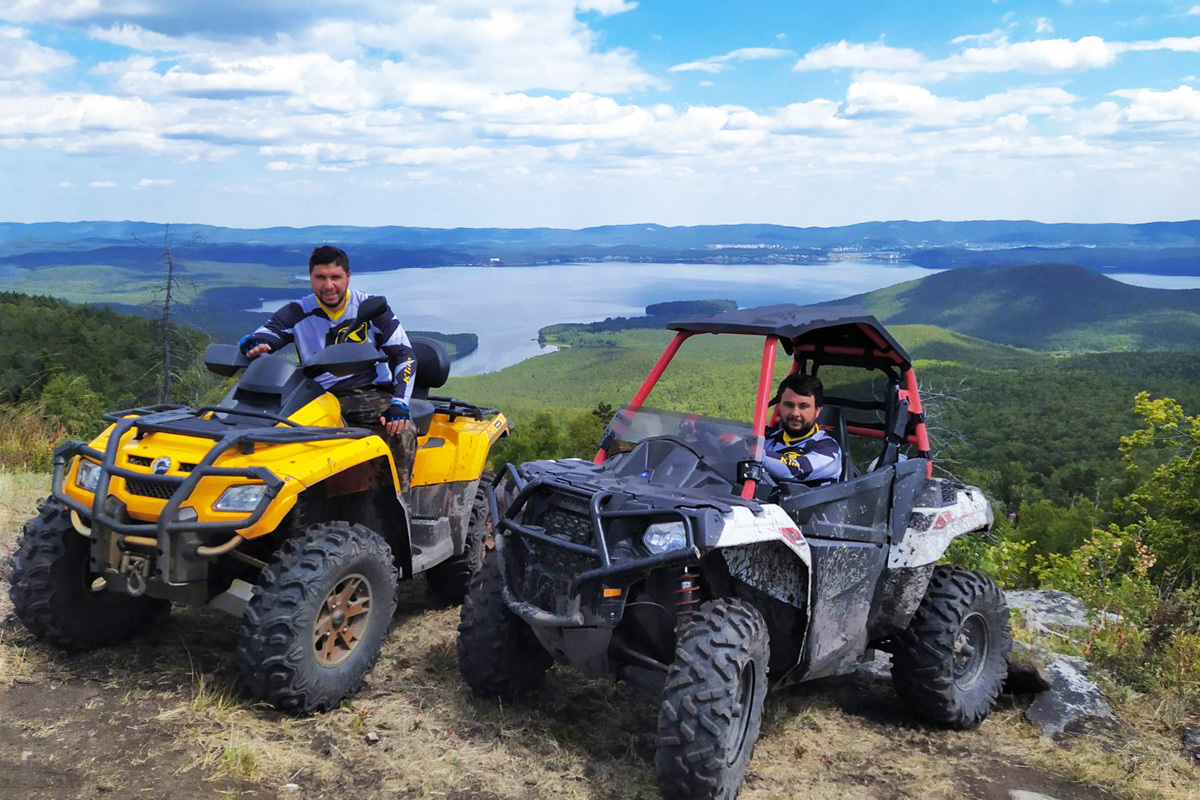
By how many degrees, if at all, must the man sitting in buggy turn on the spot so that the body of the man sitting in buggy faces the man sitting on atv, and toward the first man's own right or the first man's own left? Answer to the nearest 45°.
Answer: approximately 45° to the first man's own right

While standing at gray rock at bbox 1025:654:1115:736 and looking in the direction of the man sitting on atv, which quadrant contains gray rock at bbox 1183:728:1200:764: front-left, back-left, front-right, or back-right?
back-left

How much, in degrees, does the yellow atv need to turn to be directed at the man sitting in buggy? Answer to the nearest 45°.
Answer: approximately 135° to its left

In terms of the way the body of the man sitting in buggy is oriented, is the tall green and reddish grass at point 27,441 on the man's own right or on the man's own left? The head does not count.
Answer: on the man's own right

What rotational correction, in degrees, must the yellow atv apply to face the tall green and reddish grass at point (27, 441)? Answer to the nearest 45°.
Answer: approximately 135° to its right

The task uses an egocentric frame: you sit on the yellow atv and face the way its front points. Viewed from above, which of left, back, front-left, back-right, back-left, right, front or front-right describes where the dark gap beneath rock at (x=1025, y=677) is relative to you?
back-left
